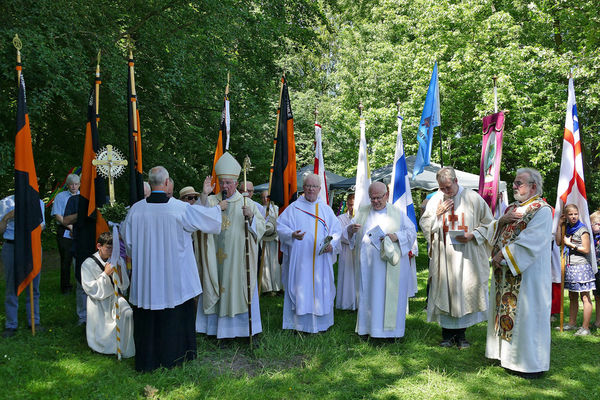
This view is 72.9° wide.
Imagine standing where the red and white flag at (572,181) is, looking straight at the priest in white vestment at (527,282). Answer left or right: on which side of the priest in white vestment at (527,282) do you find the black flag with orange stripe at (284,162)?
right

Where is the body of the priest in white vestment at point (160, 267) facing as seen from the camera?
away from the camera

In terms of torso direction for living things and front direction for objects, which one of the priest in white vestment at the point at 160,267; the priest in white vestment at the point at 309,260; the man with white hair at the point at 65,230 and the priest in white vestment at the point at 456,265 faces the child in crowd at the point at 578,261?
the man with white hair

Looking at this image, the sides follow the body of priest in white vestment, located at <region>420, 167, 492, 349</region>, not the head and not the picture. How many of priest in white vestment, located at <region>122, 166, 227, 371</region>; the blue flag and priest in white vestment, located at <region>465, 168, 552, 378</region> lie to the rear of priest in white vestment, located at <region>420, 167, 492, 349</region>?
1

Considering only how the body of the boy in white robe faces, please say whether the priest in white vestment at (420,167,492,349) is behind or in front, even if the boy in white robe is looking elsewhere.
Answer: in front

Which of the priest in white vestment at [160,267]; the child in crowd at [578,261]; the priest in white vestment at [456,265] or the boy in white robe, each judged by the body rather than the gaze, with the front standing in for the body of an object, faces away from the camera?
the priest in white vestment at [160,267]

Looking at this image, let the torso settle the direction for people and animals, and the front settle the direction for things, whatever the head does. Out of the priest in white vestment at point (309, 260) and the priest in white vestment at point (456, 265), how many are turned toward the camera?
2

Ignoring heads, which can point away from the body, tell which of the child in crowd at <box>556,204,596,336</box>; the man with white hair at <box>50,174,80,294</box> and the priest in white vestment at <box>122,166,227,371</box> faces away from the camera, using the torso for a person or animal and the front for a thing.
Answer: the priest in white vestment

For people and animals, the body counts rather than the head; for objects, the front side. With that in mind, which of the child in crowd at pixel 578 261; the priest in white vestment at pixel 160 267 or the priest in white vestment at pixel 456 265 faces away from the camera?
the priest in white vestment at pixel 160 267

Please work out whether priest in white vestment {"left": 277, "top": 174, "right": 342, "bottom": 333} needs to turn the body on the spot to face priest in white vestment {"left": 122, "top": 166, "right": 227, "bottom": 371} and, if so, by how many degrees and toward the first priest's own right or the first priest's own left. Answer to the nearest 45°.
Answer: approximately 45° to the first priest's own right

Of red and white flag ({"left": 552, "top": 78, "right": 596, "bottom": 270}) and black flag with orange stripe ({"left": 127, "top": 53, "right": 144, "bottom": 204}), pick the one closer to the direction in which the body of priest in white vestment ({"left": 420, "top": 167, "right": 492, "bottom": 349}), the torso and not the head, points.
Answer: the black flag with orange stripe

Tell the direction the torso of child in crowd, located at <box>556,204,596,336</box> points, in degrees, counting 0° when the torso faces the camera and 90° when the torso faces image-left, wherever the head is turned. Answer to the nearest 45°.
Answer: approximately 45°

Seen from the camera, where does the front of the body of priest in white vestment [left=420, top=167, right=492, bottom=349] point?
toward the camera

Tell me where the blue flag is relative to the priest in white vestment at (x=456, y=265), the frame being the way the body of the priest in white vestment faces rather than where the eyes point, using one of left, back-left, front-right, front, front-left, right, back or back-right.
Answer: back

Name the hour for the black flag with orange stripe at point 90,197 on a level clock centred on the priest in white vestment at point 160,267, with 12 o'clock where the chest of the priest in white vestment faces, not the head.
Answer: The black flag with orange stripe is roughly at 11 o'clock from the priest in white vestment.

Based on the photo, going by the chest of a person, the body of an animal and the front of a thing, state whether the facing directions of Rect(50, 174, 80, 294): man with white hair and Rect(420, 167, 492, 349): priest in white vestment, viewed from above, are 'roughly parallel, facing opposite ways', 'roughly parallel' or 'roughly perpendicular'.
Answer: roughly perpendicular

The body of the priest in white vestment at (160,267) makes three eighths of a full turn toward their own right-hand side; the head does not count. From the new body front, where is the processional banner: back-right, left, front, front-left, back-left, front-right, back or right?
front-left
